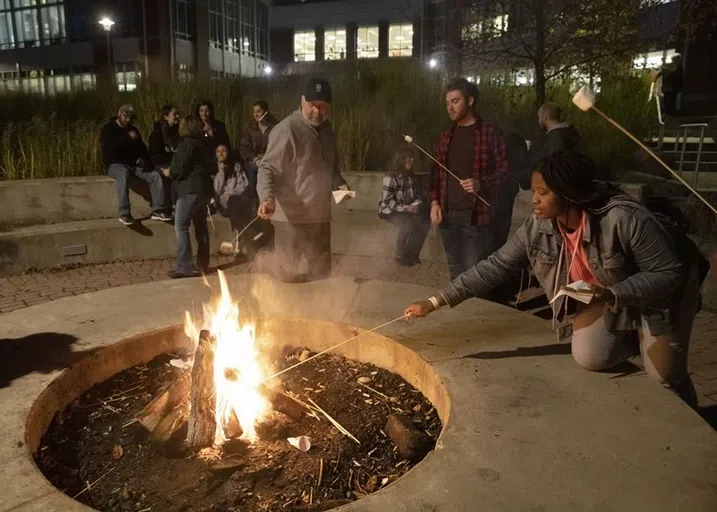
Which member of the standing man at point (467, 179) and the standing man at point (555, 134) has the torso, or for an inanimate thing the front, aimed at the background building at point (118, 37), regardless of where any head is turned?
the standing man at point (555, 134)

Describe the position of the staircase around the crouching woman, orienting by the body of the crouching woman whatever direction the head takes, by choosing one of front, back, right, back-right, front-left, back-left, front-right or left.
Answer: back-right

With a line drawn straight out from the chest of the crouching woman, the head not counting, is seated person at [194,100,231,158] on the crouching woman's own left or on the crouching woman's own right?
on the crouching woman's own right

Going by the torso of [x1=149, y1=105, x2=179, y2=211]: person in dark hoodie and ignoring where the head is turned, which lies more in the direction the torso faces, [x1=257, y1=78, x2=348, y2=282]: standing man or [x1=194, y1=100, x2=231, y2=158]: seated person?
the standing man

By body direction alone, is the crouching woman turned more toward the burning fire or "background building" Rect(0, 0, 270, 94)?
the burning fire

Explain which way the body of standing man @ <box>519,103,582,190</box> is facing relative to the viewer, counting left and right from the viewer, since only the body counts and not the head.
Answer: facing away from the viewer and to the left of the viewer

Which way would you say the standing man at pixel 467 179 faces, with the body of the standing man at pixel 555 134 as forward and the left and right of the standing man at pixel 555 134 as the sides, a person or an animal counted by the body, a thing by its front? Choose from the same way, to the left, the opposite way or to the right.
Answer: to the left
